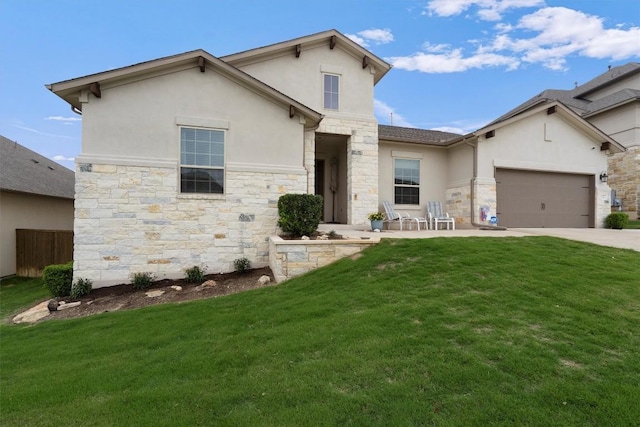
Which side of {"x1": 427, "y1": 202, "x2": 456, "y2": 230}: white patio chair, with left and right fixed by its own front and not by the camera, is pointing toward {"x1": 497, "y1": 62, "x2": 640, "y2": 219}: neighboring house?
left

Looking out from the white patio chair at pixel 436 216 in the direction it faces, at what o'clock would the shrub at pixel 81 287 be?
The shrub is roughly at 3 o'clock from the white patio chair.

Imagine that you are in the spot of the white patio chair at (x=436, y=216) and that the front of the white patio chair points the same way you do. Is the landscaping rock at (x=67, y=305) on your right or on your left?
on your right

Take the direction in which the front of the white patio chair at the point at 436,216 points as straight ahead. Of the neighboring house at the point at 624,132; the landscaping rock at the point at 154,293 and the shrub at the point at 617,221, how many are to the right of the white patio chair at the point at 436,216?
1

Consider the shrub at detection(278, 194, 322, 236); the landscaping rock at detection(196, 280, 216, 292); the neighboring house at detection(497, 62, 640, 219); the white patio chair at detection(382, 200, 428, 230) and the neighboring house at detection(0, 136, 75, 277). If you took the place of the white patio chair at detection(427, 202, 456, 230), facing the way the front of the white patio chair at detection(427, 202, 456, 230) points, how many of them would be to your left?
1

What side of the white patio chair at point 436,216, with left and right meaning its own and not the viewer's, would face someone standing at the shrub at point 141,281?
right

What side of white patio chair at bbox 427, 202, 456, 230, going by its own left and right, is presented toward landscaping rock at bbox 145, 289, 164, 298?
right

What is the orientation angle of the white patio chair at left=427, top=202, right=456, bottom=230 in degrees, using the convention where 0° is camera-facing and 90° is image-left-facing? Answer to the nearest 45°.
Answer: approximately 315°

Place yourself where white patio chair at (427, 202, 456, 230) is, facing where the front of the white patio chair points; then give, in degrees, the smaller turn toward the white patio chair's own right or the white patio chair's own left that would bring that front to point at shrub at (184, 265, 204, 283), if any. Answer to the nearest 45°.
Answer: approximately 90° to the white patio chair's own right

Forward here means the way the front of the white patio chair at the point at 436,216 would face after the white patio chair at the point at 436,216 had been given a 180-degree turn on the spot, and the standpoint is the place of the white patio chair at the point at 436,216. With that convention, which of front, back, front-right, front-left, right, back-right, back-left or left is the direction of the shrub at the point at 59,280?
left
